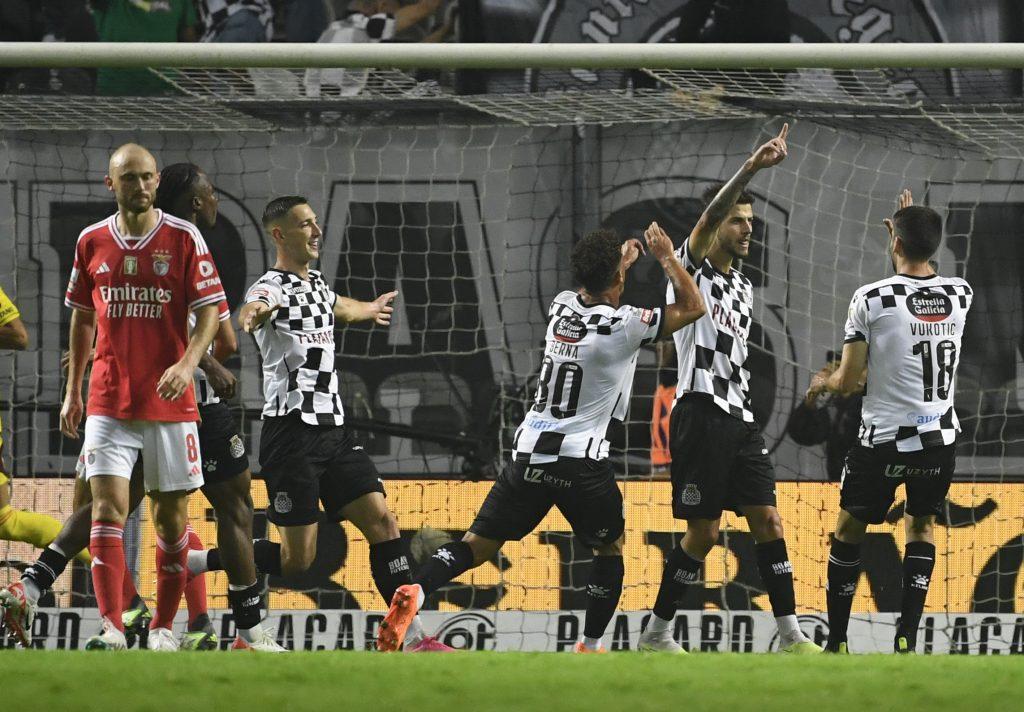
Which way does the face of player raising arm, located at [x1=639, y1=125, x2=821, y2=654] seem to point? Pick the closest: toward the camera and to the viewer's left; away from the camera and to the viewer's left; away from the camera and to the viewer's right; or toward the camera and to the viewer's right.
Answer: toward the camera and to the viewer's right

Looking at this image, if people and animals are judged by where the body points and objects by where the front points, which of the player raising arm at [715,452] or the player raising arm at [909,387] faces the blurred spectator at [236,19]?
the player raising arm at [909,387]

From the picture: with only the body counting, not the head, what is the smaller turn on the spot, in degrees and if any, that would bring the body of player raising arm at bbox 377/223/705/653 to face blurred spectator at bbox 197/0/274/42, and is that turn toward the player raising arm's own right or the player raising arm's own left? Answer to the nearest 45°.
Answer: approximately 90° to the player raising arm's own left

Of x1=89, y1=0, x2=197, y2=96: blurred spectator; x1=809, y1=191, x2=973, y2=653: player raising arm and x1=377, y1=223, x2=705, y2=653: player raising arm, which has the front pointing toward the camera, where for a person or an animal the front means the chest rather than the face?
the blurred spectator

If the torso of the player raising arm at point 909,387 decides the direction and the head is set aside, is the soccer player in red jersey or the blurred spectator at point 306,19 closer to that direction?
the blurred spectator

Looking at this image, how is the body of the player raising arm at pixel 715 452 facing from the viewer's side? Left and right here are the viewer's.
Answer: facing the viewer and to the right of the viewer

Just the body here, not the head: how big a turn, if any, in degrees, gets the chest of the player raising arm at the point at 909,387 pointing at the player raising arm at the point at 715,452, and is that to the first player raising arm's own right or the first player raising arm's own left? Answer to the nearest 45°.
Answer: approximately 45° to the first player raising arm's own left

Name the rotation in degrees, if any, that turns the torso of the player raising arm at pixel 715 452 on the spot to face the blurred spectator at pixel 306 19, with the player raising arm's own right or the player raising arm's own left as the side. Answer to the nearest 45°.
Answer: approximately 180°

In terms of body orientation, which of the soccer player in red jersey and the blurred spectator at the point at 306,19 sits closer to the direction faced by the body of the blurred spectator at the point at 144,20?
the soccer player in red jersey

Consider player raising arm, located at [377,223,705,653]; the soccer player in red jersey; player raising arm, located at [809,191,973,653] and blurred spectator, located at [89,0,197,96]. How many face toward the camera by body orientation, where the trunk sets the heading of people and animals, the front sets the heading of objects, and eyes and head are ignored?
2

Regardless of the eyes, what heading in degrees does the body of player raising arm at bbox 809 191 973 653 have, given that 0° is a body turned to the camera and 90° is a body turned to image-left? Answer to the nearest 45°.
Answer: approximately 135°

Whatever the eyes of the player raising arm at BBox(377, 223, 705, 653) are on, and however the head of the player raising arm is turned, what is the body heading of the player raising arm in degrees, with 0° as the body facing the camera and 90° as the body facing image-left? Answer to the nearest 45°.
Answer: approximately 225°

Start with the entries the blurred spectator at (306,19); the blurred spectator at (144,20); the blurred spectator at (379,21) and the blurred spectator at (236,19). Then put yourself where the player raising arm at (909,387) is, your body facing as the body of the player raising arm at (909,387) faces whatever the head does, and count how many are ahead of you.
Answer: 4

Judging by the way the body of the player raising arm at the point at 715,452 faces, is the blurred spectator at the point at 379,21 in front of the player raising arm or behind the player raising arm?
behind
